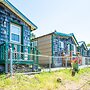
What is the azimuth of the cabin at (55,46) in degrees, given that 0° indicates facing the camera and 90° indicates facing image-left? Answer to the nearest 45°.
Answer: approximately 315°

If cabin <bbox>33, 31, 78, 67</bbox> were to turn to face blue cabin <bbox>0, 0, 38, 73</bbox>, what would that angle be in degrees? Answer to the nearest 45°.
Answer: approximately 45° to its right

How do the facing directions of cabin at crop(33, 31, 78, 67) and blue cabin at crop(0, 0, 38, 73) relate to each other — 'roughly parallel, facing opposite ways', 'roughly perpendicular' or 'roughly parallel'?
roughly parallel

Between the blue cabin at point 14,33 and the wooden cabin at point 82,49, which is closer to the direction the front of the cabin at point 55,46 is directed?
the blue cabin

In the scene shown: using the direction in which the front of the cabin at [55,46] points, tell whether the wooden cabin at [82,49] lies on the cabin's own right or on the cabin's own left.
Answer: on the cabin's own left

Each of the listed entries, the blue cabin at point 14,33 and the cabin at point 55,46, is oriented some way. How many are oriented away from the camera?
0

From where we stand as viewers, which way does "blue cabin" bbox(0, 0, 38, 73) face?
facing the viewer and to the right of the viewer

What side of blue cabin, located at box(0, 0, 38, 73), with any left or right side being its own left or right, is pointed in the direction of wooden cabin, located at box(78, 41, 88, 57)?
left
